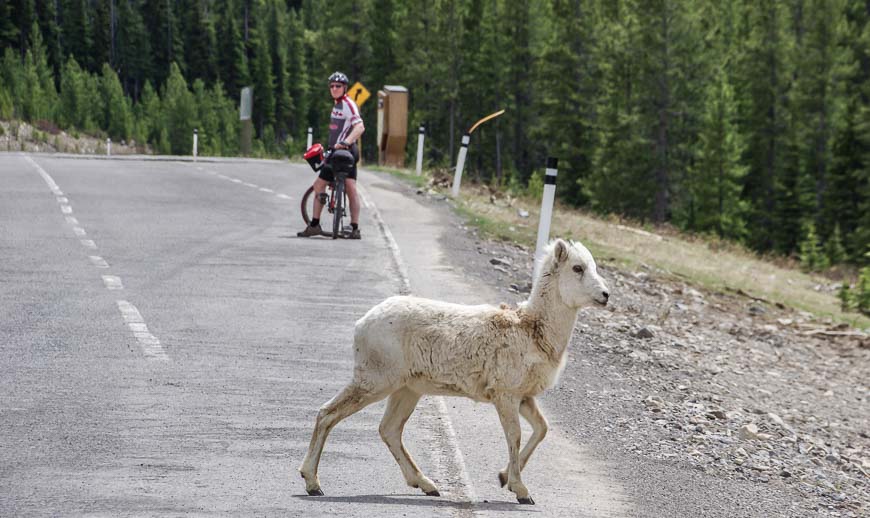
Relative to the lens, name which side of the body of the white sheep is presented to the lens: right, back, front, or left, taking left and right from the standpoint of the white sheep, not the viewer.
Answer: right

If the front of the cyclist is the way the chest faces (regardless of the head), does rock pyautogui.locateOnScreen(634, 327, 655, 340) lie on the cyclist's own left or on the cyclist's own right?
on the cyclist's own left

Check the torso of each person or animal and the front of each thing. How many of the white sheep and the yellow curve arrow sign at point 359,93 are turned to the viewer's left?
0

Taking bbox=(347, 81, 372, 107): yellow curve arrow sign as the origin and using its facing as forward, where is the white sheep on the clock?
The white sheep is roughly at 12 o'clock from the yellow curve arrow sign.

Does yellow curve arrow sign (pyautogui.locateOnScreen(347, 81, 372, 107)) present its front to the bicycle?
yes

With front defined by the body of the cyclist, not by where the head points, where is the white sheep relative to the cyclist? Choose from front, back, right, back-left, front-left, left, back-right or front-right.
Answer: front-left

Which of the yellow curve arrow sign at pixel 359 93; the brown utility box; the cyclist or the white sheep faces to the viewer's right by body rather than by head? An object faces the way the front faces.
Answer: the white sheep

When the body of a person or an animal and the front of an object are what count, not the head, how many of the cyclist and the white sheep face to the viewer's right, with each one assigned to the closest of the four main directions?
1

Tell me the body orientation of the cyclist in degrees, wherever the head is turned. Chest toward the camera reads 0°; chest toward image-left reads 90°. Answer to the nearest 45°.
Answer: approximately 45°

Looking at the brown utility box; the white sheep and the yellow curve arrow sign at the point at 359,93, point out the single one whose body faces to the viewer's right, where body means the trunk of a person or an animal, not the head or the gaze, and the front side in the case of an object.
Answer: the white sheep
